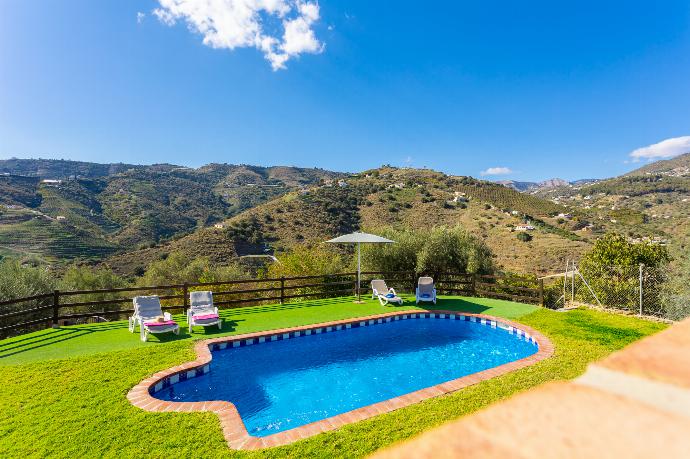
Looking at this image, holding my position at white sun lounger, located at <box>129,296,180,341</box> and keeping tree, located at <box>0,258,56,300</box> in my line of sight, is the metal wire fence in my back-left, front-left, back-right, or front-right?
back-right

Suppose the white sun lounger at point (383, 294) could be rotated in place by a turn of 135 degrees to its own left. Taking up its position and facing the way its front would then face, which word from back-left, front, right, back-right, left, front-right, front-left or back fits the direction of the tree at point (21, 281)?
left

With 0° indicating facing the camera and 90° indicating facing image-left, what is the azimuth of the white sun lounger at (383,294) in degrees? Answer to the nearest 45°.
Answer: approximately 315°

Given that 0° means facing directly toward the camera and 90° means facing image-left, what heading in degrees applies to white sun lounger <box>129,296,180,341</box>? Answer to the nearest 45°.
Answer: approximately 315°

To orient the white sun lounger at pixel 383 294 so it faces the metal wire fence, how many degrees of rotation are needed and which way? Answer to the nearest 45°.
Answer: approximately 45° to its left

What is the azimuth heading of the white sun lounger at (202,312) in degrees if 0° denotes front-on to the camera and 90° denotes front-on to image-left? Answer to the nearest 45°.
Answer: approximately 315°

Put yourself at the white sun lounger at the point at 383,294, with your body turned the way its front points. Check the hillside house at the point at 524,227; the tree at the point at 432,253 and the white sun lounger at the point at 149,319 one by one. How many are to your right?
1

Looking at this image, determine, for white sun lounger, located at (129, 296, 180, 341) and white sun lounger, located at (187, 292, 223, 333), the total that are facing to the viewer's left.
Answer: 0

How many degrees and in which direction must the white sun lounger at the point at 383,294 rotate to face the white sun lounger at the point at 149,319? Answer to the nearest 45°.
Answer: approximately 90° to its right
